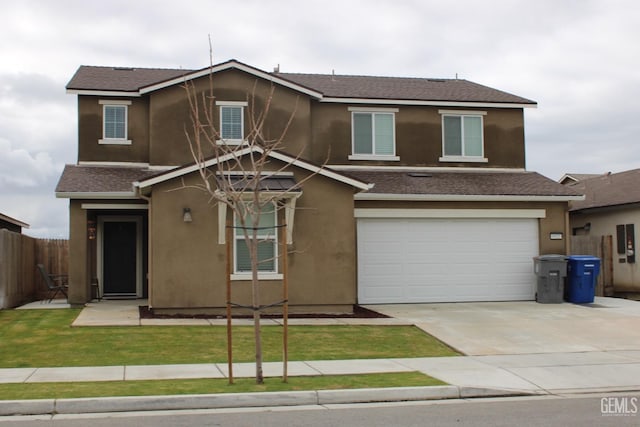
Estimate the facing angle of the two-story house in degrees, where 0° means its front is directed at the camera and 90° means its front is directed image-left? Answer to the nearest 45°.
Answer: approximately 0°

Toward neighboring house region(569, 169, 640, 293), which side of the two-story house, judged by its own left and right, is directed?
left

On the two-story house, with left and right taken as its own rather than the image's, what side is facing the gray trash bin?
left

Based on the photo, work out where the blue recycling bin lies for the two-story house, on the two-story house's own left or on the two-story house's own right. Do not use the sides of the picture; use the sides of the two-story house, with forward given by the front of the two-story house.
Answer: on the two-story house's own left

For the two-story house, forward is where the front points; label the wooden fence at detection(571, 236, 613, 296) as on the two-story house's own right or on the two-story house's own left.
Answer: on the two-story house's own left

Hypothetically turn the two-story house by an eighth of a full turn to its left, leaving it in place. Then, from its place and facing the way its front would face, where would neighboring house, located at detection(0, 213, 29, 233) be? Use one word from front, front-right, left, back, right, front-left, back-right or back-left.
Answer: back

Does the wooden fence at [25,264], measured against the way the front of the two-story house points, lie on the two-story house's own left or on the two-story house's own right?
on the two-story house's own right
